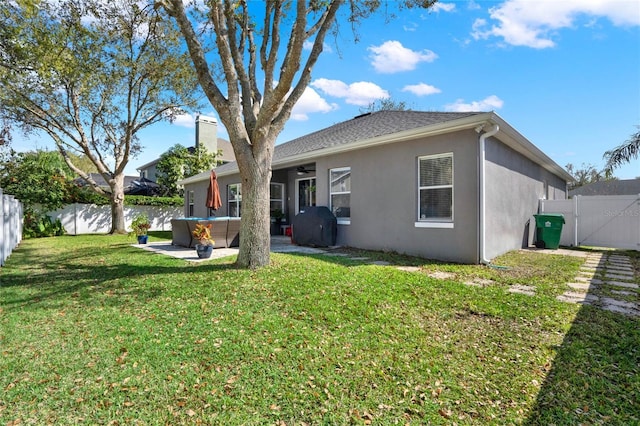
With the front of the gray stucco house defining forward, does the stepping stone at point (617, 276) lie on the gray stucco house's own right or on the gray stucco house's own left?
on the gray stucco house's own right

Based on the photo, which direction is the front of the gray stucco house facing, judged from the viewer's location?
facing away from the viewer and to the right of the viewer

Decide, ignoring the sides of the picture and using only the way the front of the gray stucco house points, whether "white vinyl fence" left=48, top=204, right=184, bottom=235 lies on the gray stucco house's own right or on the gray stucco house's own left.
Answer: on the gray stucco house's own left

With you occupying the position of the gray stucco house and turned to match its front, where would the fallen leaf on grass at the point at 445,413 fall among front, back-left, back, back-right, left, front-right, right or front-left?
back-right

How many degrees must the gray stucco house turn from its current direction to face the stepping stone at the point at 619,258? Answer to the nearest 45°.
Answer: approximately 45° to its right

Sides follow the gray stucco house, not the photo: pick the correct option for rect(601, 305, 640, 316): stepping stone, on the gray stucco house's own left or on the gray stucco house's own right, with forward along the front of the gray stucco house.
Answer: on the gray stucco house's own right

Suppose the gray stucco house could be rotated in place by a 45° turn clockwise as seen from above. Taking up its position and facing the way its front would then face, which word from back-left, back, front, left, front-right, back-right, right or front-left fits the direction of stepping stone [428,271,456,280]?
right
